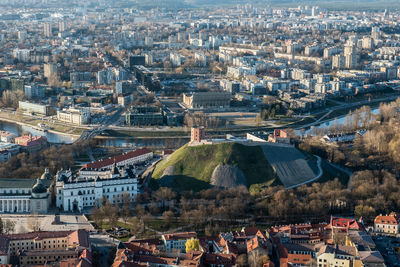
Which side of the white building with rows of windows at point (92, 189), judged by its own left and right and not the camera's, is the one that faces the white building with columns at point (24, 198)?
right

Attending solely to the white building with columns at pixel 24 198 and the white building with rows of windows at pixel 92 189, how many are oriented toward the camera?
2

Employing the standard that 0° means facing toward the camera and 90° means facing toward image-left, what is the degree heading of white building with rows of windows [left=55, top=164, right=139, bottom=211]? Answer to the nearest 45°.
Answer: approximately 0°

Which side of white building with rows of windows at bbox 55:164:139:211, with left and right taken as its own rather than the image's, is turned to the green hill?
left

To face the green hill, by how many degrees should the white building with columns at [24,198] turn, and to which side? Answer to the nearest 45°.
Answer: approximately 90° to its left

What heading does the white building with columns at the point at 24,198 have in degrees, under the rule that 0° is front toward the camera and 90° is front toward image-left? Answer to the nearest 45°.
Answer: approximately 0°

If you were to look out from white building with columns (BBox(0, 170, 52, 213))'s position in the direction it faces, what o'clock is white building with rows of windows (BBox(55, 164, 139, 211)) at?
white building with rows of windows (BBox(55, 164, 139, 211)) is roughly at 9 o'clock from white building with columns (BBox(0, 170, 52, 213)).
